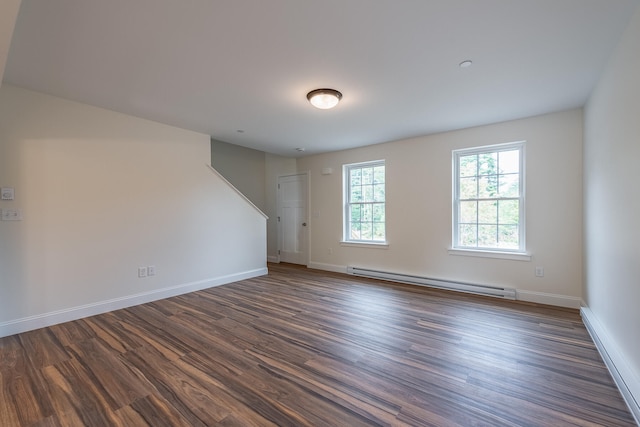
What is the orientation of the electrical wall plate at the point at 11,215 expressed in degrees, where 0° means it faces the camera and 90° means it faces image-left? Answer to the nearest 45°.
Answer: approximately 0°

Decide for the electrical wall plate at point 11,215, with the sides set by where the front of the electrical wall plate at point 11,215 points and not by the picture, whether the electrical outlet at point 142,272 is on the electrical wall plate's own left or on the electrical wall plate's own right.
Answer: on the electrical wall plate's own left

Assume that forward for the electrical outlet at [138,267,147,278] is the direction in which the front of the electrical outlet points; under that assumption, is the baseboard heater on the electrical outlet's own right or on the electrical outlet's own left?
on the electrical outlet's own left

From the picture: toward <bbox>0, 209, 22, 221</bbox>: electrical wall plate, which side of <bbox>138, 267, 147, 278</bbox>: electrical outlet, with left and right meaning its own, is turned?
right

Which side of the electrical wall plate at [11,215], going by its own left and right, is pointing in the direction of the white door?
left

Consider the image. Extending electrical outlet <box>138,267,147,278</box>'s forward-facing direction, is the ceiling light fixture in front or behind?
in front
